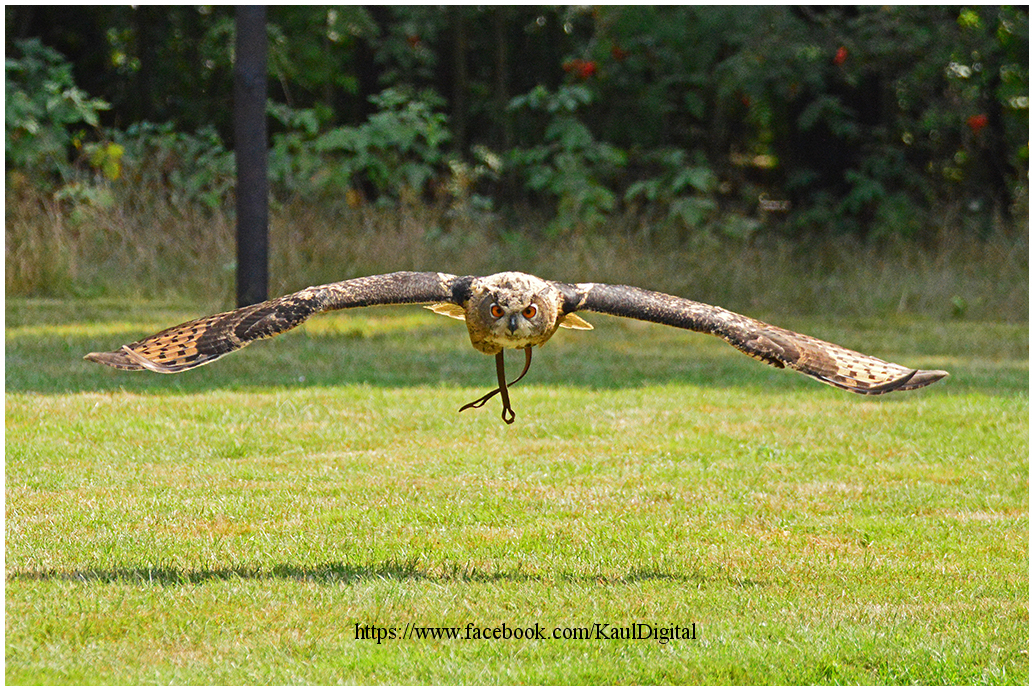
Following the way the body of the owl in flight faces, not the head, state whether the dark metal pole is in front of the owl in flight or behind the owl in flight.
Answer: behind

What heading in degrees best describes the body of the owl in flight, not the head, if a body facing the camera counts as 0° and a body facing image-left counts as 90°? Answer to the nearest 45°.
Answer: approximately 0°
